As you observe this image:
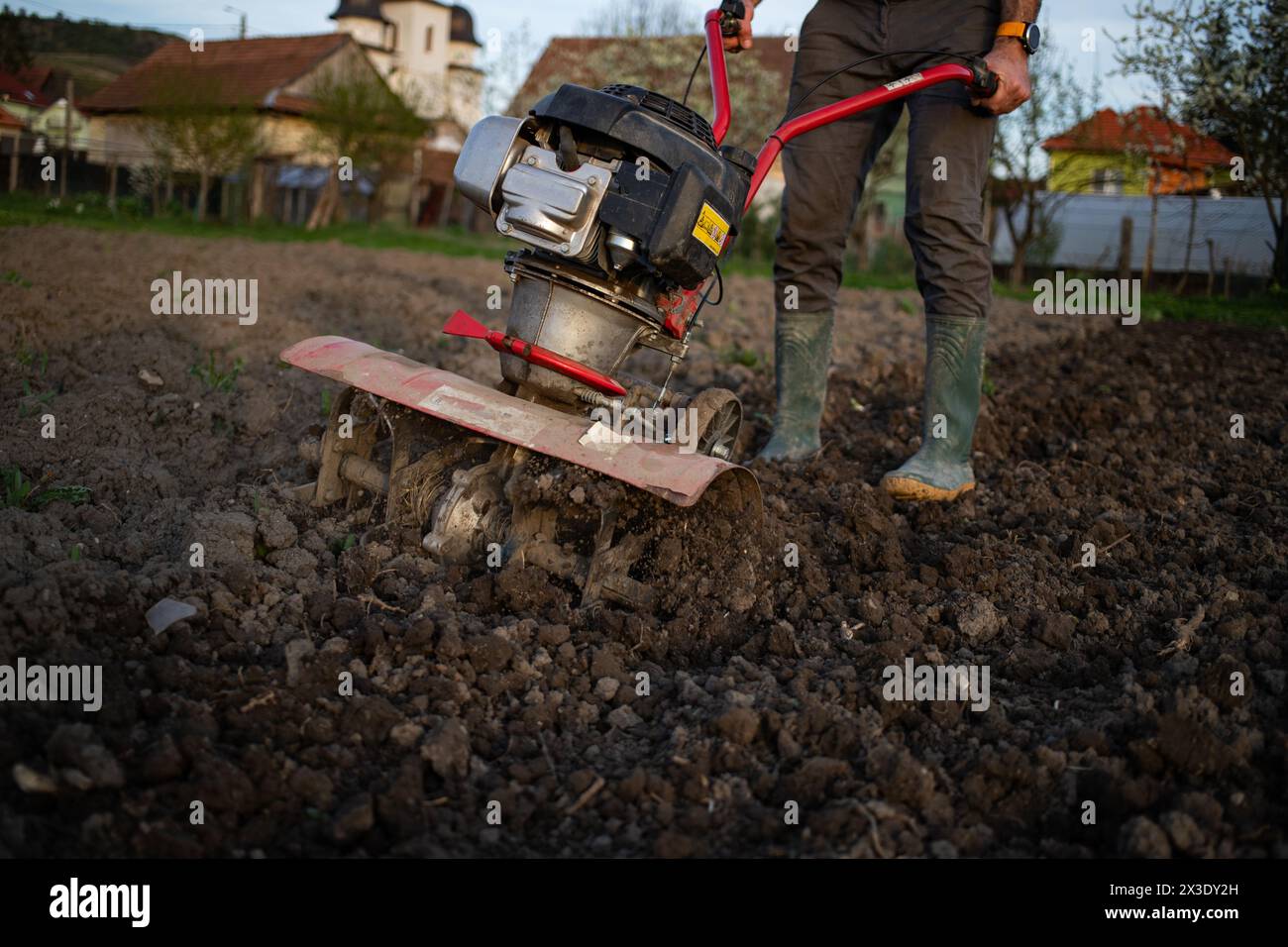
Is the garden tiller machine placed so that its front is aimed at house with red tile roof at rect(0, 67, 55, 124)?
no

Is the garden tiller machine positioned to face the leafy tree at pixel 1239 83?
no

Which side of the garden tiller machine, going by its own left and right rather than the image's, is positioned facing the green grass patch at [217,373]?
right

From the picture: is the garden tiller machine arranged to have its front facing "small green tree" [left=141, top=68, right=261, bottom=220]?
no

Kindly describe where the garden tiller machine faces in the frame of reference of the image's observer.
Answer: facing the viewer and to the left of the viewer

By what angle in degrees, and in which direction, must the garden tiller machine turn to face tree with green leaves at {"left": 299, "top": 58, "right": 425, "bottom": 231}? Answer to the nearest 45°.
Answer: approximately 135° to its right

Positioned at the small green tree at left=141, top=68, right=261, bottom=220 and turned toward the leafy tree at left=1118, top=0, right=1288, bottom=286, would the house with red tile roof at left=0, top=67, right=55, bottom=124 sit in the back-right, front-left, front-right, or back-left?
back-left

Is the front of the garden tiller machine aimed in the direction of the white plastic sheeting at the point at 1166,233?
no
